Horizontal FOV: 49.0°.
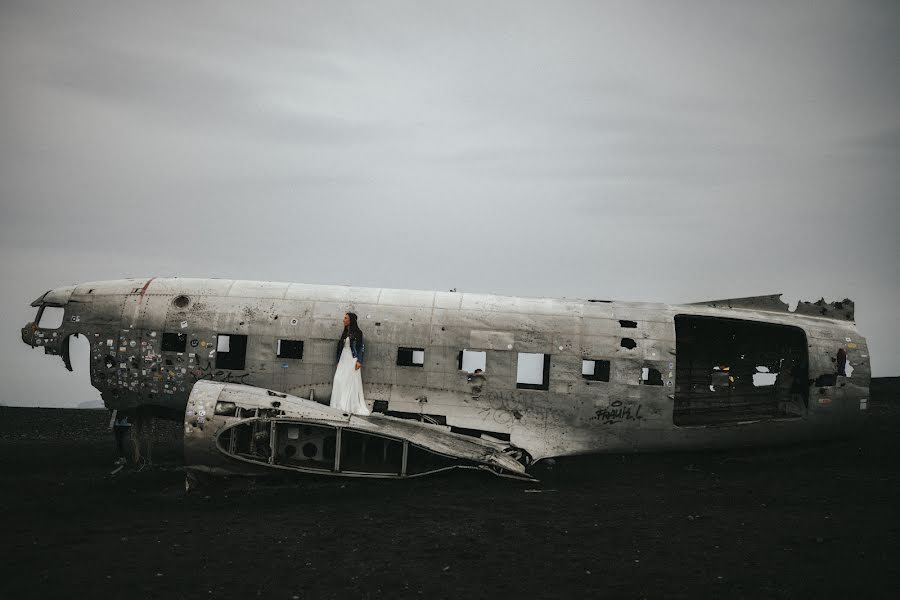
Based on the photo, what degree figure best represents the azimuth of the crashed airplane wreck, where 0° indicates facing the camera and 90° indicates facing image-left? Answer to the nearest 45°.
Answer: approximately 90°

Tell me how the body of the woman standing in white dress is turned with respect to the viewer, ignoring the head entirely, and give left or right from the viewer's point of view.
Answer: facing the viewer and to the left of the viewer
